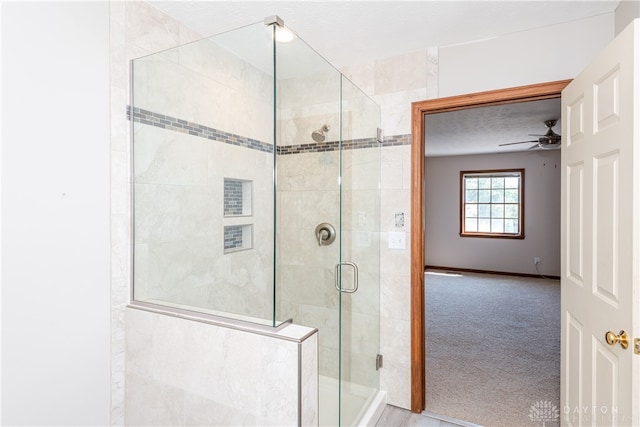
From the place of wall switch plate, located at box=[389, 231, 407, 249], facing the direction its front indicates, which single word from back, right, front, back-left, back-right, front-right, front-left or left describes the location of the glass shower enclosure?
front-right

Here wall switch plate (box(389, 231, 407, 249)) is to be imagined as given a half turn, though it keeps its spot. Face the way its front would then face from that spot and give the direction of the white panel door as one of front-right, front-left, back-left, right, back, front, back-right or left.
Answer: back-right

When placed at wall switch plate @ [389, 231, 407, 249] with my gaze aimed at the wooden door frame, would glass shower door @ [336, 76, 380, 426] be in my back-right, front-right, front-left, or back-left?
back-right

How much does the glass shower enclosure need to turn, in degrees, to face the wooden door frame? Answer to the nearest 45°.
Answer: approximately 45° to its left

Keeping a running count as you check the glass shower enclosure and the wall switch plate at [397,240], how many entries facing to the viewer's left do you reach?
0

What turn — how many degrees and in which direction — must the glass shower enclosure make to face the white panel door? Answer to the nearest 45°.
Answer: approximately 45° to its left

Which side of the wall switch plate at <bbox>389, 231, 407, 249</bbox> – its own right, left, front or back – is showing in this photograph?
front

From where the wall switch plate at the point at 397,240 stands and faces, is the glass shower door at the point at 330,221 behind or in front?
in front

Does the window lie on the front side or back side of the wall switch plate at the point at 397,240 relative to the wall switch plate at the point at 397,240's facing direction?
on the back side
